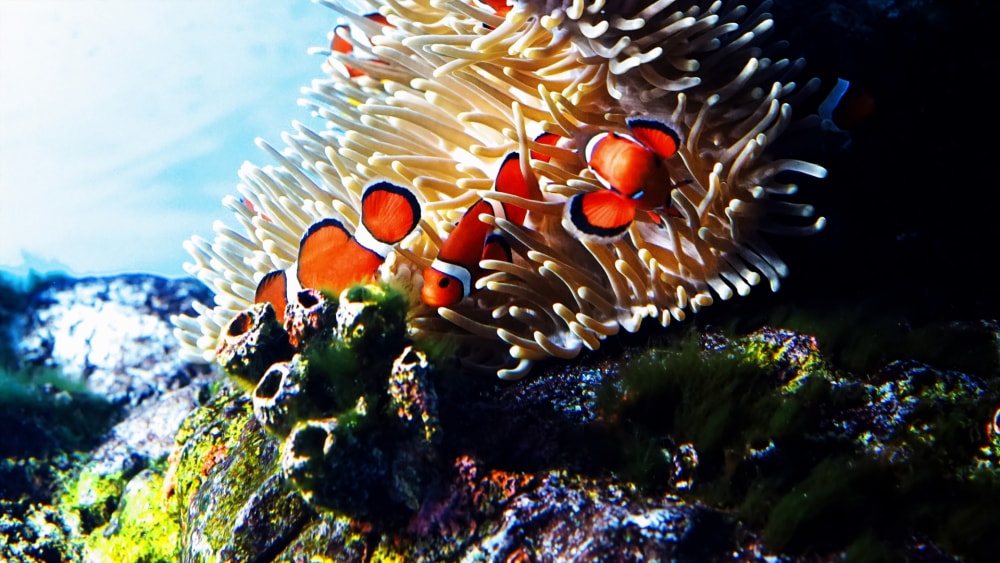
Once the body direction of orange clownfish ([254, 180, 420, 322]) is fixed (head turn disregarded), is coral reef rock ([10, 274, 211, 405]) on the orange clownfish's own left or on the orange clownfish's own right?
on the orange clownfish's own right

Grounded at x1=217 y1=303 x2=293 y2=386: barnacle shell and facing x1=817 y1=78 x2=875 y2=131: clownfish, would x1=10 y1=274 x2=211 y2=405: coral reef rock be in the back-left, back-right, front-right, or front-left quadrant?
back-left
